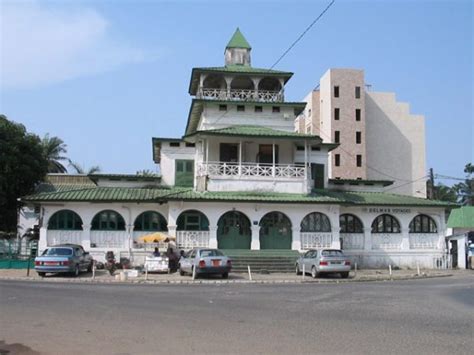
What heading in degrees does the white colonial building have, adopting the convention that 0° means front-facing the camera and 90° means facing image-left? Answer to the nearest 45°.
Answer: approximately 0°

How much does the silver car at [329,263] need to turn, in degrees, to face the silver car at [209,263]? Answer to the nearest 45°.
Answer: approximately 45° to its left

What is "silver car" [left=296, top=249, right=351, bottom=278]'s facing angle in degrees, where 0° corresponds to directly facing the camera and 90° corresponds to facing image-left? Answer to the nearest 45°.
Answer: approximately 135°

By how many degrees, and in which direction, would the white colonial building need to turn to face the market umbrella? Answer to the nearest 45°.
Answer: approximately 45° to its right

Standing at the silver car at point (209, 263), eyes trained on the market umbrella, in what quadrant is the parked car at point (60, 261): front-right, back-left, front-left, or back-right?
front-left

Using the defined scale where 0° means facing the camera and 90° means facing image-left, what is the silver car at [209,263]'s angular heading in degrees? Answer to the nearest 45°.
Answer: approximately 135°

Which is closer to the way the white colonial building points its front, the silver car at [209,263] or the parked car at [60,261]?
the silver car

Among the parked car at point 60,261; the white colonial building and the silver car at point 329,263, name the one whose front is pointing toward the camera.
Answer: the white colonial building

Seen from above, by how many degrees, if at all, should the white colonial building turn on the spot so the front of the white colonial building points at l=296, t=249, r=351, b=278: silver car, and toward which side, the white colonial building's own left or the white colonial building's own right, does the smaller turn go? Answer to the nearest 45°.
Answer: approximately 45° to the white colonial building's own left

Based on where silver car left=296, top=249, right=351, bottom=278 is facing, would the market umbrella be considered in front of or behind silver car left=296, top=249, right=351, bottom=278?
in front

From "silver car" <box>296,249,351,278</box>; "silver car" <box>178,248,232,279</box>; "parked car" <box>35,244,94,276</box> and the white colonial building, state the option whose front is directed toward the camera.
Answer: the white colonial building

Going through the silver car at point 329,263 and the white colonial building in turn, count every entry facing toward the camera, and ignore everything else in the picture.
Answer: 1

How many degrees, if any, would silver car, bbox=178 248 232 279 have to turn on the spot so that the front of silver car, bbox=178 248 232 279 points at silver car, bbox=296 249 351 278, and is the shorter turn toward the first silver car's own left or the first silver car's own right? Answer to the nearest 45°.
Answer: approximately 135° to the first silver car's own right
